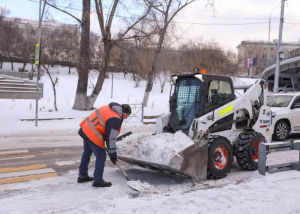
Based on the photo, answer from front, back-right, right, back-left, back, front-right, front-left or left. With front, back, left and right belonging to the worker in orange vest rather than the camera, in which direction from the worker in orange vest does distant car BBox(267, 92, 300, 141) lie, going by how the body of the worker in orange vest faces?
front-left

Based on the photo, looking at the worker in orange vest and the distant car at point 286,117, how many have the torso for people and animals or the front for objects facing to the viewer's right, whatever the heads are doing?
1

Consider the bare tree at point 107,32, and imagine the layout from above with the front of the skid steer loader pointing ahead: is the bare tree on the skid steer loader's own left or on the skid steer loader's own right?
on the skid steer loader's own right

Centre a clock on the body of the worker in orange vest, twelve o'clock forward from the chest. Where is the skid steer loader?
The skid steer loader is roughly at 11 o'clock from the worker in orange vest.

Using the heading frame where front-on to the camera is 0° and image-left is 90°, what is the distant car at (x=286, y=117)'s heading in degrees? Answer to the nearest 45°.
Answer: approximately 45°

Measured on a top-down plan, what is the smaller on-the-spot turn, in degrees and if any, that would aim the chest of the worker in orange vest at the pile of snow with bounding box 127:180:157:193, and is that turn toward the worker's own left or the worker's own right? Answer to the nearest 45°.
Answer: approximately 45° to the worker's own right

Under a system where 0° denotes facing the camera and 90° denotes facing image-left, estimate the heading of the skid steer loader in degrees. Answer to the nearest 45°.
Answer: approximately 45°

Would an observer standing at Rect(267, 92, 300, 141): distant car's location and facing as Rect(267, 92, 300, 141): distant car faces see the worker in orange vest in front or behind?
in front

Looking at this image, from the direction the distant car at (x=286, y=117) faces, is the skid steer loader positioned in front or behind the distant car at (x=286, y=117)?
in front

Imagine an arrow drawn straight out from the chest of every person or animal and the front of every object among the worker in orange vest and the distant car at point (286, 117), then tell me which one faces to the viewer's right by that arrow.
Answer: the worker in orange vest

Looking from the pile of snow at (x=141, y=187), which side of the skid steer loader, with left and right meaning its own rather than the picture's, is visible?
front

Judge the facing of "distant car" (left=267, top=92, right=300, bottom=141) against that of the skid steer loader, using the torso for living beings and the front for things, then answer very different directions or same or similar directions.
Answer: same or similar directions

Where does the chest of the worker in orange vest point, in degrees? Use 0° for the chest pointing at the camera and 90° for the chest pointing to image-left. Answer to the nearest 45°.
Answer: approximately 270°

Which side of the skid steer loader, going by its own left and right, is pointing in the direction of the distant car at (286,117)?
back

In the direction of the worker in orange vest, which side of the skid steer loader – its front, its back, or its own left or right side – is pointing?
front
